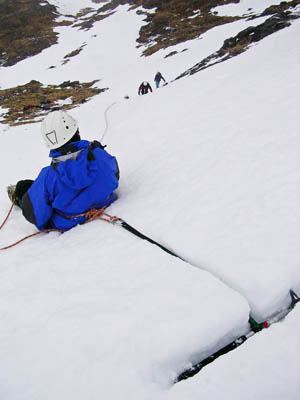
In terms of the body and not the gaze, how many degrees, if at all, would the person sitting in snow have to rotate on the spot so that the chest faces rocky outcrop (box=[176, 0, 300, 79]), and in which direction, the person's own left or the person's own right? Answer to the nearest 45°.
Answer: approximately 45° to the person's own right

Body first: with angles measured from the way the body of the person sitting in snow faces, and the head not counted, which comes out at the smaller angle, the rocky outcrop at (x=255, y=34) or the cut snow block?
the rocky outcrop

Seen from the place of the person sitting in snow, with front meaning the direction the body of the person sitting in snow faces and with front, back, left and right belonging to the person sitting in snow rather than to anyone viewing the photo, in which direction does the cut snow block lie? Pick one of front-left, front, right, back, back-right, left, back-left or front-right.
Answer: back

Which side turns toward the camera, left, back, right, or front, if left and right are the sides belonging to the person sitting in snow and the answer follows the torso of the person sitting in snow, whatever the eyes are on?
back

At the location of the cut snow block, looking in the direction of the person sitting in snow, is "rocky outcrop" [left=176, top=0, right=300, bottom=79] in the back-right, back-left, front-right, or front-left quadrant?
front-right
